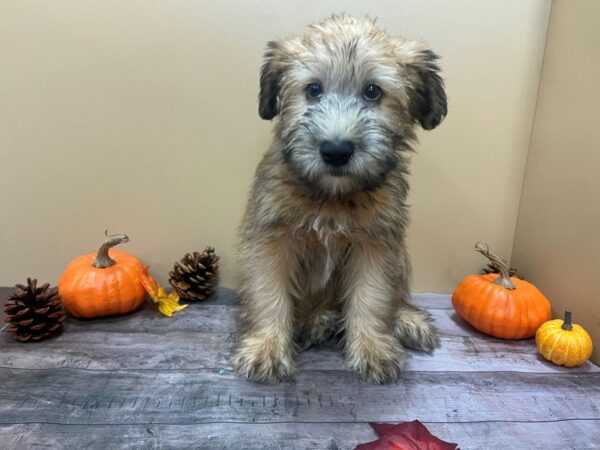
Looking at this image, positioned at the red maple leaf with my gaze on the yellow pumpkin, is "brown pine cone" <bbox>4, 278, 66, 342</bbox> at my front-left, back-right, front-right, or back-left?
back-left

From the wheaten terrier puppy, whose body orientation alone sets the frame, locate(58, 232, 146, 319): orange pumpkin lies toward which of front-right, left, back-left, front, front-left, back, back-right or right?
right

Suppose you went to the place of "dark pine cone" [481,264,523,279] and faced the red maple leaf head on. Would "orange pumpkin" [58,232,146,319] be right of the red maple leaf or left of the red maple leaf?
right

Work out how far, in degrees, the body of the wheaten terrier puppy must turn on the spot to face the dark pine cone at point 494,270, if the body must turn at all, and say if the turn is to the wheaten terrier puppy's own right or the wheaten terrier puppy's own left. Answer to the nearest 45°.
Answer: approximately 135° to the wheaten terrier puppy's own left

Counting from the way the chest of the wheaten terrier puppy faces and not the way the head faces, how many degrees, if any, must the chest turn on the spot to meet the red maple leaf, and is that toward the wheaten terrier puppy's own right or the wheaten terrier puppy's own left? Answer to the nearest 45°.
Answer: approximately 45° to the wheaten terrier puppy's own left

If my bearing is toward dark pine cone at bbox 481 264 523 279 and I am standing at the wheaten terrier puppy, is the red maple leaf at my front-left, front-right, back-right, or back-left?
back-right

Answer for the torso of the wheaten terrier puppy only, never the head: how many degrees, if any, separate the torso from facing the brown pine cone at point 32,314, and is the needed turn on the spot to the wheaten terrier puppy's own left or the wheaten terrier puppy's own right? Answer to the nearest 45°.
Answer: approximately 90° to the wheaten terrier puppy's own right

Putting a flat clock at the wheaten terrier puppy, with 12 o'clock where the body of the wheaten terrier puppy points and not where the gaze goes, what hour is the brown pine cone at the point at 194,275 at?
The brown pine cone is roughly at 4 o'clock from the wheaten terrier puppy.

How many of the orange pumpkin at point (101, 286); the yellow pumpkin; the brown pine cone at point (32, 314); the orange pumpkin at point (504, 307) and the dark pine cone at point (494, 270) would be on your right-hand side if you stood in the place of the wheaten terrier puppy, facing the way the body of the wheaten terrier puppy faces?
2

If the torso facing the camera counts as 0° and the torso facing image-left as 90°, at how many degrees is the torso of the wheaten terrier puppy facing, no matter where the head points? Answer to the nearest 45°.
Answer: approximately 0°

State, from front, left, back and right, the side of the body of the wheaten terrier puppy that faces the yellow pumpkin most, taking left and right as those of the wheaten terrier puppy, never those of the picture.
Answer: left
